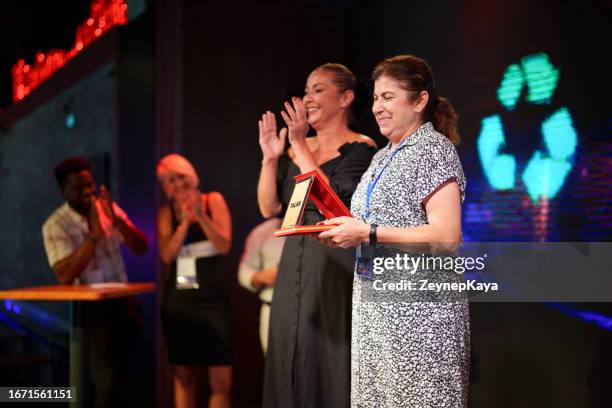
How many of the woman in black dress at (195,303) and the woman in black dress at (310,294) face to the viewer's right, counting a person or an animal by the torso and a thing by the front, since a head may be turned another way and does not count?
0

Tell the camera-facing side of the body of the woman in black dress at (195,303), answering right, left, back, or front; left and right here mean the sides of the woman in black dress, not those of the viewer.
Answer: front

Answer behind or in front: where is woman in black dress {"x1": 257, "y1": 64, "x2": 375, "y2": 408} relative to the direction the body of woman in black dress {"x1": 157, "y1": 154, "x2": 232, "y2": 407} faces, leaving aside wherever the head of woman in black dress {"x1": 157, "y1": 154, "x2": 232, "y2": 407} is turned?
in front

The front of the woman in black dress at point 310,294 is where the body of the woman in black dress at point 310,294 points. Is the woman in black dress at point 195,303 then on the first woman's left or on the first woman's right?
on the first woman's right

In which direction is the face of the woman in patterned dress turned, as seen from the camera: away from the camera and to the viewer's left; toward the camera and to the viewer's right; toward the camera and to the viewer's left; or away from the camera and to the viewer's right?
toward the camera and to the viewer's left

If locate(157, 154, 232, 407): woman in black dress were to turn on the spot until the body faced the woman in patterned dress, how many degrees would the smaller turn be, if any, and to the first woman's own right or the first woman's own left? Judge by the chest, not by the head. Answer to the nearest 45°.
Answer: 0° — they already face them
